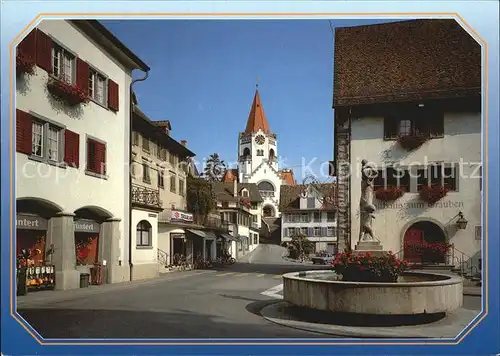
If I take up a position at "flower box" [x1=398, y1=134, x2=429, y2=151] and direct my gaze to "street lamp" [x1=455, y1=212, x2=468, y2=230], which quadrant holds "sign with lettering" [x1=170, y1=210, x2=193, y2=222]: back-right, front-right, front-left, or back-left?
back-right

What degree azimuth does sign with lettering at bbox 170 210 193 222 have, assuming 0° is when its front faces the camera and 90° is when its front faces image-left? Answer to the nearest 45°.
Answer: approximately 315°
